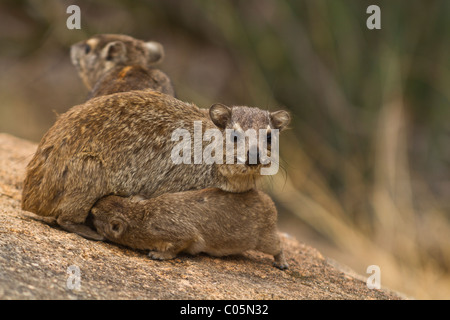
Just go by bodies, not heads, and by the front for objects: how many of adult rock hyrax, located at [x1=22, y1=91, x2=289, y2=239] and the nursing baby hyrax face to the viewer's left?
1

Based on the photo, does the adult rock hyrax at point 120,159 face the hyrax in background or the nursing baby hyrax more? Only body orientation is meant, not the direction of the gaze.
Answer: the nursing baby hyrax

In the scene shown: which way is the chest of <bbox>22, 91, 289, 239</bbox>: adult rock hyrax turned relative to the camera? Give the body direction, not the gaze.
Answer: to the viewer's right

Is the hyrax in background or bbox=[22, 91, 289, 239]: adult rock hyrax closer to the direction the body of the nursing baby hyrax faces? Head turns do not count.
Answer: the adult rock hyrax

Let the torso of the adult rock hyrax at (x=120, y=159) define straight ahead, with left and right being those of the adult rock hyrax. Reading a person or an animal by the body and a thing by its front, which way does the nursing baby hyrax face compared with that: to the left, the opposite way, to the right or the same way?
the opposite way

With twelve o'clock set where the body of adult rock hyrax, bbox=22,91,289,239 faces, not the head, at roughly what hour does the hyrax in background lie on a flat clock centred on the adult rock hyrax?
The hyrax in background is roughly at 9 o'clock from the adult rock hyrax.

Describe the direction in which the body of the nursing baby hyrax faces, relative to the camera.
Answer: to the viewer's left

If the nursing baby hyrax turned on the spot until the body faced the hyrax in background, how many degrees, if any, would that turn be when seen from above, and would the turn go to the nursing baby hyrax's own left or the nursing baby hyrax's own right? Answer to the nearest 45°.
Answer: approximately 90° to the nursing baby hyrax's own right

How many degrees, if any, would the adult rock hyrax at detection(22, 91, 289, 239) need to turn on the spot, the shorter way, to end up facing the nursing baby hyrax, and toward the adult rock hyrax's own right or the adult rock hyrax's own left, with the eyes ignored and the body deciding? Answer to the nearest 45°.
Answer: approximately 45° to the adult rock hyrax's own right
